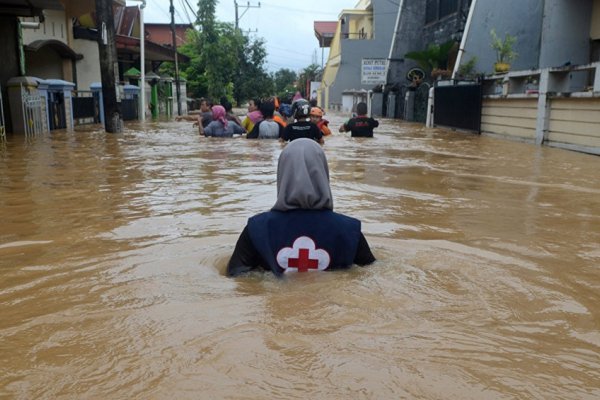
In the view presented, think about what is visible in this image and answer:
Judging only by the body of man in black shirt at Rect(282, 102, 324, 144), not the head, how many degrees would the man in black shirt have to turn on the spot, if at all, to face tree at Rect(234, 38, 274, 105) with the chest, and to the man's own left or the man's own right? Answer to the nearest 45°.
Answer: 0° — they already face it

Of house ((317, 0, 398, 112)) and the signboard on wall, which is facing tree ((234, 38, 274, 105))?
the house

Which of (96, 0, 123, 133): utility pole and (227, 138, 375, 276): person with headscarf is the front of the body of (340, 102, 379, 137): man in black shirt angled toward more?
the utility pole

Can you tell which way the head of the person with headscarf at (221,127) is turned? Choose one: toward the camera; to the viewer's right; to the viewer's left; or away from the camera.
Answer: away from the camera

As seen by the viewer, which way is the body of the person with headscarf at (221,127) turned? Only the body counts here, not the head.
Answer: away from the camera

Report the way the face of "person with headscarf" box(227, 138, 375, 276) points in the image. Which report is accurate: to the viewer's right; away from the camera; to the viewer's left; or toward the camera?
away from the camera

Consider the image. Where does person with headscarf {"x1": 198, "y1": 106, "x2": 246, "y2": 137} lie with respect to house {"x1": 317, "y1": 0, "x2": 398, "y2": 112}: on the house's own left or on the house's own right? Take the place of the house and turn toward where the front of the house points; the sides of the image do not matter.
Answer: on the house's own left

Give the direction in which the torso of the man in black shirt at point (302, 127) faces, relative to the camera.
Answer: away from the camera

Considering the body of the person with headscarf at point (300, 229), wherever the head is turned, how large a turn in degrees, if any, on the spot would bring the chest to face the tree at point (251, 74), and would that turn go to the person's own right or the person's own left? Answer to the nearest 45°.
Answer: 0° — they already face it

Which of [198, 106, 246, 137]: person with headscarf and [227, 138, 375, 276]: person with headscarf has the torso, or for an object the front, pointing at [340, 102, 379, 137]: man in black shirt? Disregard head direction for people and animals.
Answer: [227, 138, 375, 276]: person with headscarf

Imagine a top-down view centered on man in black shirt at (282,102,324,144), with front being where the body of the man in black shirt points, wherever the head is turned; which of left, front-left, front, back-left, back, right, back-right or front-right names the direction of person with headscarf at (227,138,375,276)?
back

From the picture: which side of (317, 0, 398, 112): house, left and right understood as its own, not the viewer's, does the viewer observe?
left
